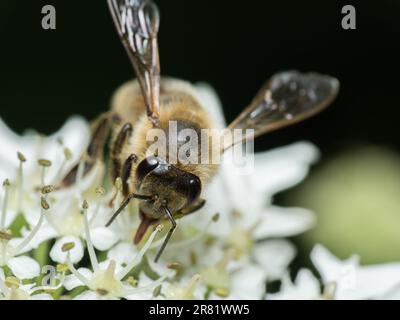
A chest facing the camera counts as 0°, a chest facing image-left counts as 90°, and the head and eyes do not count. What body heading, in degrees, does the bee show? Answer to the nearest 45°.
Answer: approximately 0°

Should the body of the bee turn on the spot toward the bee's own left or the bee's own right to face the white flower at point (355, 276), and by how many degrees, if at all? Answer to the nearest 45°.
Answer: approximately 90° to the bee's own left
